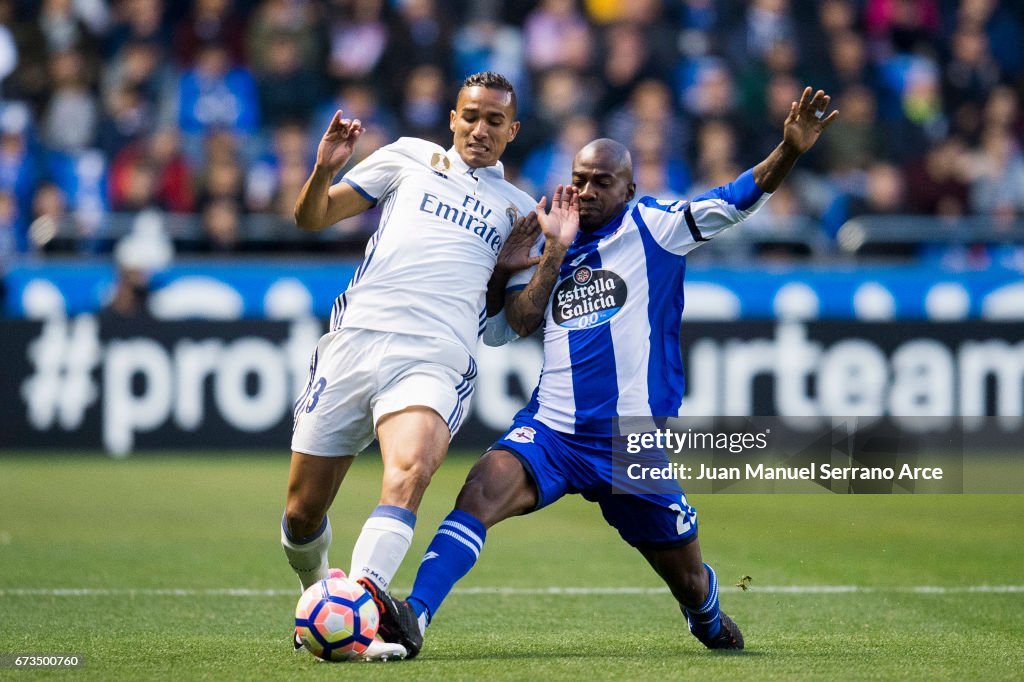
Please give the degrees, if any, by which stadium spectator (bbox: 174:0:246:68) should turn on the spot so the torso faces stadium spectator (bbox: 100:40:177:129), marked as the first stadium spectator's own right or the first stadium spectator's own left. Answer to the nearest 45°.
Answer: approximately 90° to the first stadium spectator's own right

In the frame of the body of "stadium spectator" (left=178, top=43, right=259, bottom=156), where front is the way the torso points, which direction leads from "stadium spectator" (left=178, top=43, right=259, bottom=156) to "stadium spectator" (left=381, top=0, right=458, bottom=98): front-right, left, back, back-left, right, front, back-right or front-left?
left

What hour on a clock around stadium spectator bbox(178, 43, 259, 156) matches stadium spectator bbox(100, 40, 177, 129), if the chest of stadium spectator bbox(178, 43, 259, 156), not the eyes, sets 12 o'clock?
stadium spectator bbox(100, 40, 177, 129) is roughly at 4 o'clock from stadium spectator bbox(178, 43, 259, 156).

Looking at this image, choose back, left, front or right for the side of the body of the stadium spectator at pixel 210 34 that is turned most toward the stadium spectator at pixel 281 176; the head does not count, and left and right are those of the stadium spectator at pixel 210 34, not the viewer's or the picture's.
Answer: front

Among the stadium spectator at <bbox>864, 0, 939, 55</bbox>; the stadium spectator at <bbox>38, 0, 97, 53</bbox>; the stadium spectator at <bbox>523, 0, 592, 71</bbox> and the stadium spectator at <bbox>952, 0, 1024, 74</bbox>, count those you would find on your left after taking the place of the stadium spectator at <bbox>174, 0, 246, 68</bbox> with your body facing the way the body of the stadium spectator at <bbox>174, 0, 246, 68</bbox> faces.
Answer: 3

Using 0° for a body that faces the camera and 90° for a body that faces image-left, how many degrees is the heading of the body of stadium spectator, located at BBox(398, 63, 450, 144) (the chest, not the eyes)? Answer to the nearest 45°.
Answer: approximately 0°

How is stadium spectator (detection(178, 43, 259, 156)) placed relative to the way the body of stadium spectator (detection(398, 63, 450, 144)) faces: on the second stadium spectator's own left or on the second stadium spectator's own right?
on the second stadium spectator's own right

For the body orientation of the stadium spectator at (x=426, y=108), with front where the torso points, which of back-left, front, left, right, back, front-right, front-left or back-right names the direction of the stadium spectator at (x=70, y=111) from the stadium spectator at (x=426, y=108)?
right

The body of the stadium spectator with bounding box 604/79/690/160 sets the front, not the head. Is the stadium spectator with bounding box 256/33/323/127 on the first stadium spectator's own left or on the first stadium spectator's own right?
on the first stadium spectator's own right

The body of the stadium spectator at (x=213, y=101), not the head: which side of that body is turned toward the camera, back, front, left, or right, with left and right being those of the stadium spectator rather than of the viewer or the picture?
front

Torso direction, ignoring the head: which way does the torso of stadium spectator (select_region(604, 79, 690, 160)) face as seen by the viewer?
toward the camera

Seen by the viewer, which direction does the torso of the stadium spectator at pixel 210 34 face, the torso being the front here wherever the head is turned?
toward the camera

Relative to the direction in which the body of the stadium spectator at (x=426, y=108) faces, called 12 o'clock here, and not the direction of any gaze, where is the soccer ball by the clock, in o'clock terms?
The soccer ball is roughly at 12 o'clock from the stadium spectator.

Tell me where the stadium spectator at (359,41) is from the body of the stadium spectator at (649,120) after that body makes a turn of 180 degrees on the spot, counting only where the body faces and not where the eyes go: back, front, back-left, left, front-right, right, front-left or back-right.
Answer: left
